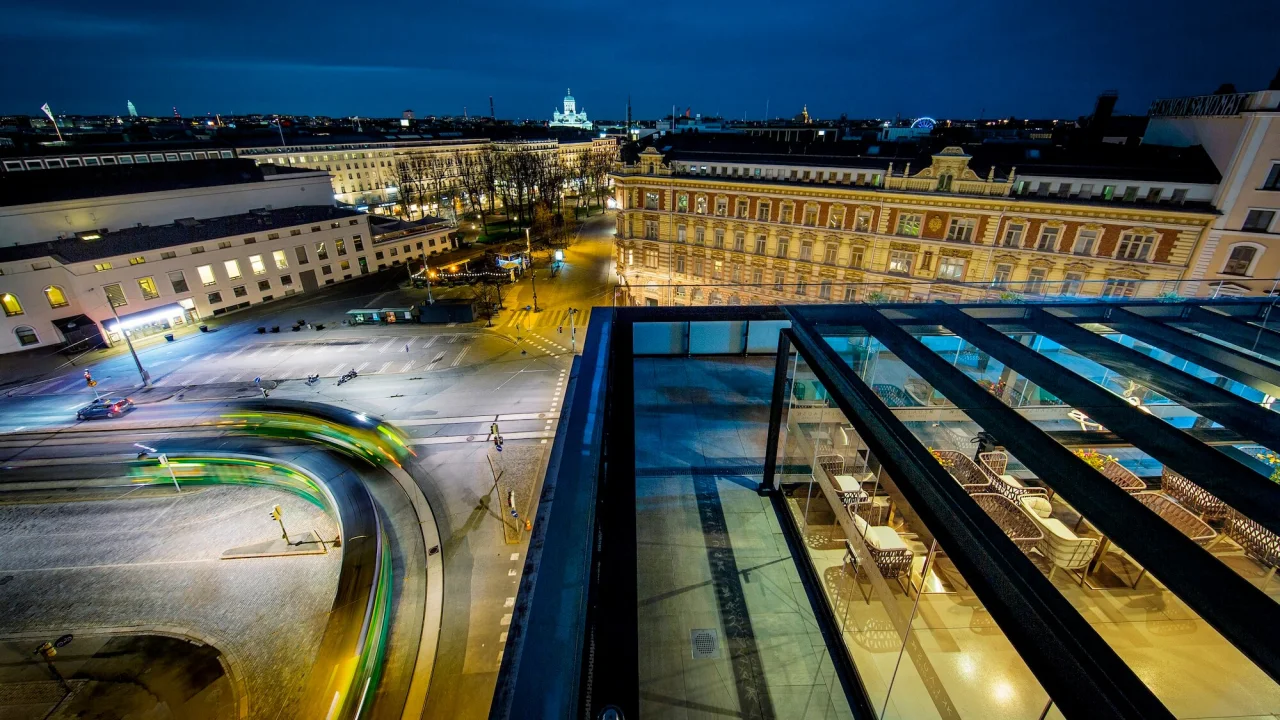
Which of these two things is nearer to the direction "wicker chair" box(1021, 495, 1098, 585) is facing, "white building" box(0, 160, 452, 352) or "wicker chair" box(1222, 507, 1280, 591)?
the white building

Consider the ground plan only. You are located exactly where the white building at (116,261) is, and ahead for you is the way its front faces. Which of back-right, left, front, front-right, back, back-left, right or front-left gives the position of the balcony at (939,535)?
front-right

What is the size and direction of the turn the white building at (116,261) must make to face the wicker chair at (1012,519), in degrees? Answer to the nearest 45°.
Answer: approximately 45° to its right

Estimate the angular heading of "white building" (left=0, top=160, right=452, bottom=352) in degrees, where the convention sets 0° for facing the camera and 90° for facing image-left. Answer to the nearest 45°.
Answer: approximately 315°

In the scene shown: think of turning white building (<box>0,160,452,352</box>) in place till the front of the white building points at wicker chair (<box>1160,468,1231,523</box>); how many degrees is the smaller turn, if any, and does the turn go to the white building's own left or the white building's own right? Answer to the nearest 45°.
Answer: approximately 45° to the white building's own right

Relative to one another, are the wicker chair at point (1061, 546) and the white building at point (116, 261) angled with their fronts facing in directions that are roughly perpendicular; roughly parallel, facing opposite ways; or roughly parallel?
roughly parallel
